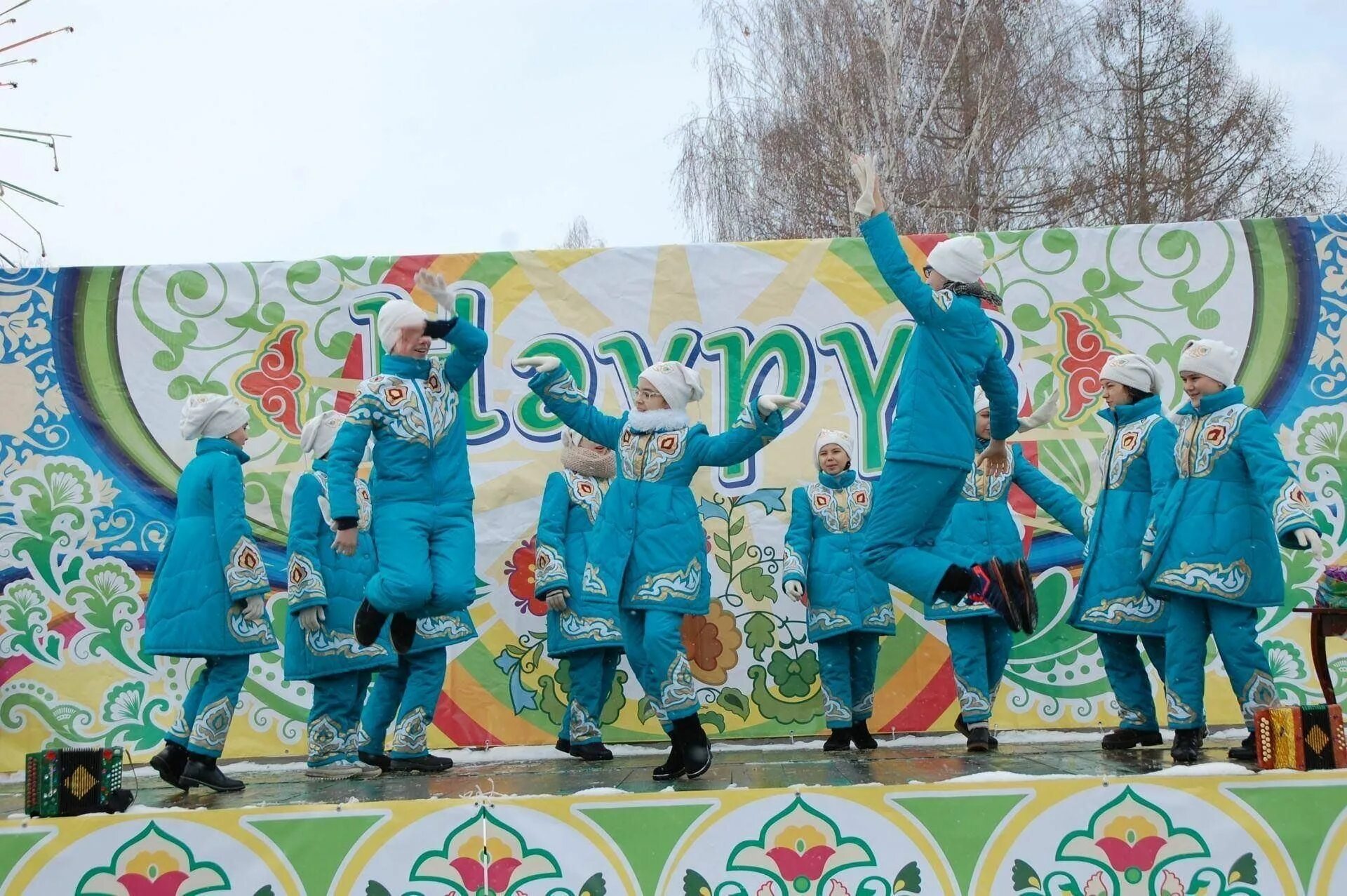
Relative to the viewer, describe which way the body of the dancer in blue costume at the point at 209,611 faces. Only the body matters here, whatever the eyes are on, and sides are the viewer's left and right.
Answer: facing to the right of the viewer

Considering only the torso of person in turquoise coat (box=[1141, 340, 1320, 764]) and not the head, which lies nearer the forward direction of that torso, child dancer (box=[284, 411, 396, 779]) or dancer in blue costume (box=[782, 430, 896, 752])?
the child dancer

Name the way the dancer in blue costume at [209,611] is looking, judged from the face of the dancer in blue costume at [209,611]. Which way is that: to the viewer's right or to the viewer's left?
to the viewer's right

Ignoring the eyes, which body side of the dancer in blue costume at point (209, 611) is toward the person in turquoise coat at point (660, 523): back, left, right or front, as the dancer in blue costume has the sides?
front

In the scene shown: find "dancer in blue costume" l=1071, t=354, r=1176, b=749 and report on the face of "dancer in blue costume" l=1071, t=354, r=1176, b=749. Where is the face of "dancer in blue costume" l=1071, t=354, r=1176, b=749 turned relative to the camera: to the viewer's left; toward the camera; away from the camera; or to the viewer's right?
to the viewer's left

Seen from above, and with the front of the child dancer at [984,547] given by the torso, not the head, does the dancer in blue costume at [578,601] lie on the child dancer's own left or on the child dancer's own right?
on the child dancer's own right

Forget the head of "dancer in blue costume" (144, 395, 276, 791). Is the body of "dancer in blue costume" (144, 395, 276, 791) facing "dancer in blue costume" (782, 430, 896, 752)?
yes

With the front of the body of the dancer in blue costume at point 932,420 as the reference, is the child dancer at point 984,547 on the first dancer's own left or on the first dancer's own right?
on the first dancer's own right

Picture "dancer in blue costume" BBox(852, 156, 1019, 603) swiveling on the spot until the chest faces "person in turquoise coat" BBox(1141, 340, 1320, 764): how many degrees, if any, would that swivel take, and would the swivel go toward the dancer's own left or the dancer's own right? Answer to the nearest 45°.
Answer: approximately 135° to the dancer's own right

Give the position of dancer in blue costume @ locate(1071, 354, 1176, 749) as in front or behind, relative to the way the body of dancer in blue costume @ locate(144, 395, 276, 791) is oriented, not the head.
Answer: in front

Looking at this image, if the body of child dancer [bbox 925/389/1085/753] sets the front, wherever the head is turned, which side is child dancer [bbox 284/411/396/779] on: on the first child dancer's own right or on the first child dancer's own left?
on the first child dancer's own right

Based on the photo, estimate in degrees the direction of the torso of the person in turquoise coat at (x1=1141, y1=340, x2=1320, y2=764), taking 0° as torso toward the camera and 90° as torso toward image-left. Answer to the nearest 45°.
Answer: approximately 45°

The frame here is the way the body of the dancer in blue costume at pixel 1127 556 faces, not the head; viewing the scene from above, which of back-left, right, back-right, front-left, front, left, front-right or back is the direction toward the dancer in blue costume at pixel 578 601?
front-right

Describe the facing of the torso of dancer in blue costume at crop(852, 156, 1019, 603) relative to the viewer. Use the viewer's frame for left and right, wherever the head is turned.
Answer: facing away from the viewer and to the left of the viewer
